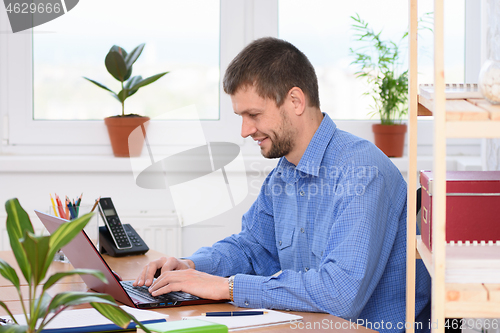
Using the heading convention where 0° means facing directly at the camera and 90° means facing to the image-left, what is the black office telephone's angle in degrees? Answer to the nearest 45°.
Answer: approximately 315°

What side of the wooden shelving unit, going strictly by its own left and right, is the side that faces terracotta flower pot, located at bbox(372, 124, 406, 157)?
back

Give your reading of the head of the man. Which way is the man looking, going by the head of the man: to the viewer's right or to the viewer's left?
to the viewer's left

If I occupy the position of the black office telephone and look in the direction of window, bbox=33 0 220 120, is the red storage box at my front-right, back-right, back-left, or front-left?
back-right

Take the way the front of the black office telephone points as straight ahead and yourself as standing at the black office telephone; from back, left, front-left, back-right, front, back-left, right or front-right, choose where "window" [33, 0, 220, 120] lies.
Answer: back-left

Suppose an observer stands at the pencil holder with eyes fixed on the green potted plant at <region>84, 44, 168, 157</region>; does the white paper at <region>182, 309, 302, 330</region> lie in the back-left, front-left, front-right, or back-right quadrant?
back-right

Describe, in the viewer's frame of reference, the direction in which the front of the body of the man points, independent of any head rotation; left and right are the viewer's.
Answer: facing the viewer and to the left of the viewer

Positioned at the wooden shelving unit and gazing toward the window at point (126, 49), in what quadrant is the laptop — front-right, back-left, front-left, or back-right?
front-left

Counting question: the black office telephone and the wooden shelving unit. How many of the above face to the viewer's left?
0

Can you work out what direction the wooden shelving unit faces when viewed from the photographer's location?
facing the viewer
